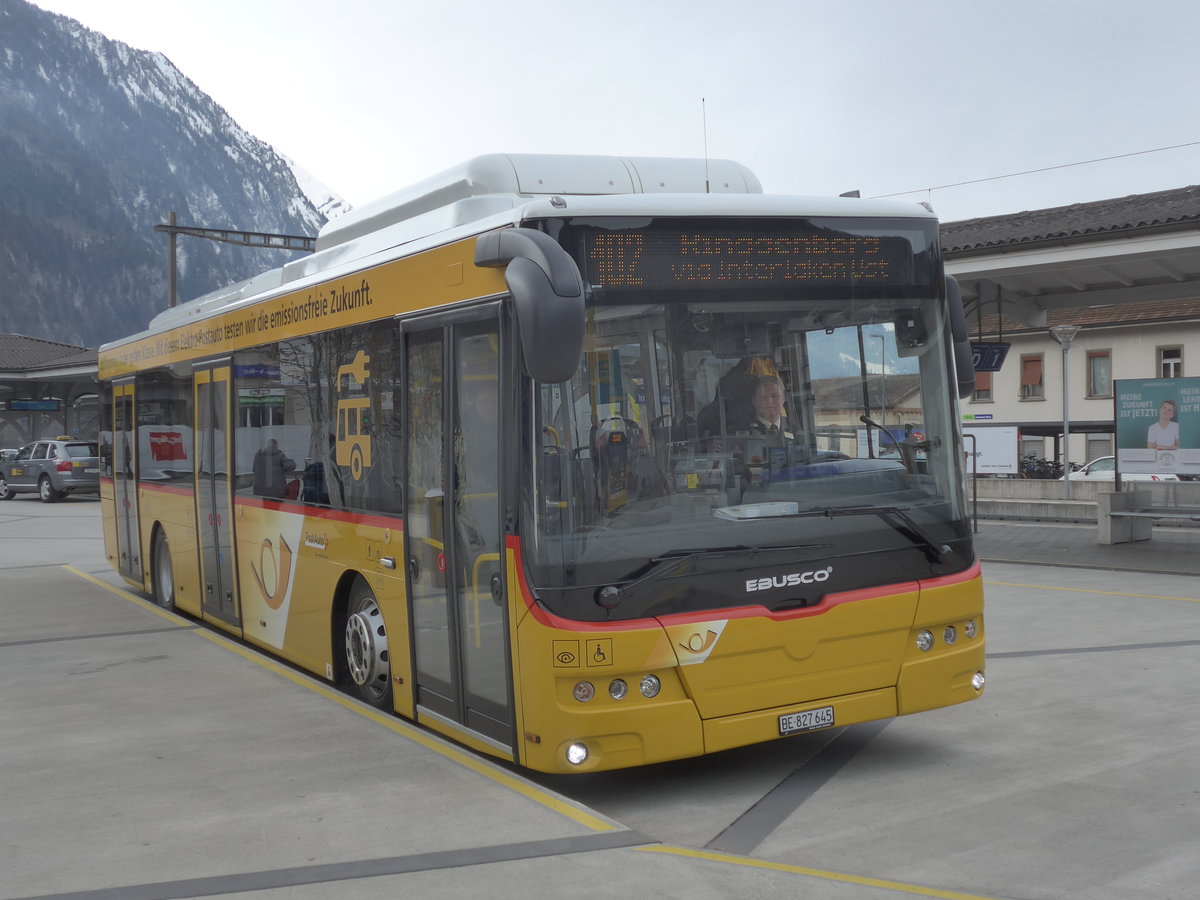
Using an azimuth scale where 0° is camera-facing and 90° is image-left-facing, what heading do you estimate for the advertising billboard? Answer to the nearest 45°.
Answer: approximately 0°

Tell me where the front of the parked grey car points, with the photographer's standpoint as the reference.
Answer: facing away from the viewer and to the left of the viewer

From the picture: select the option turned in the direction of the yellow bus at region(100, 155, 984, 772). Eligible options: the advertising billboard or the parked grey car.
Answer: the advertising billboard

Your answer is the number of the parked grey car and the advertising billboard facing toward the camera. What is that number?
1

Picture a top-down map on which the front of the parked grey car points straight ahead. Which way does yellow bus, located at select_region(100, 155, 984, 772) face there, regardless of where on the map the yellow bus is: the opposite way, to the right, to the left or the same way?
the opposite way

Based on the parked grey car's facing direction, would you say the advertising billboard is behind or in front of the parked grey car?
behind

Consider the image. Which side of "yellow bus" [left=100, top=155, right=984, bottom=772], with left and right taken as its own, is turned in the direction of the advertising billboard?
left

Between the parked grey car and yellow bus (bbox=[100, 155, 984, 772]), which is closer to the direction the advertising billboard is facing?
the yellow bus

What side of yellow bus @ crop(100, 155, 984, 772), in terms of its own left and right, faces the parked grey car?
back

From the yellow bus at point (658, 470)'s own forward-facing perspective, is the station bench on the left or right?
on its left

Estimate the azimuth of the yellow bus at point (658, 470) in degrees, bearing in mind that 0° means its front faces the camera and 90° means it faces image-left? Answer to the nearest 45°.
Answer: approximately 315°

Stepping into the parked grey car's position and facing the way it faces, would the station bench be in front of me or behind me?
behind
